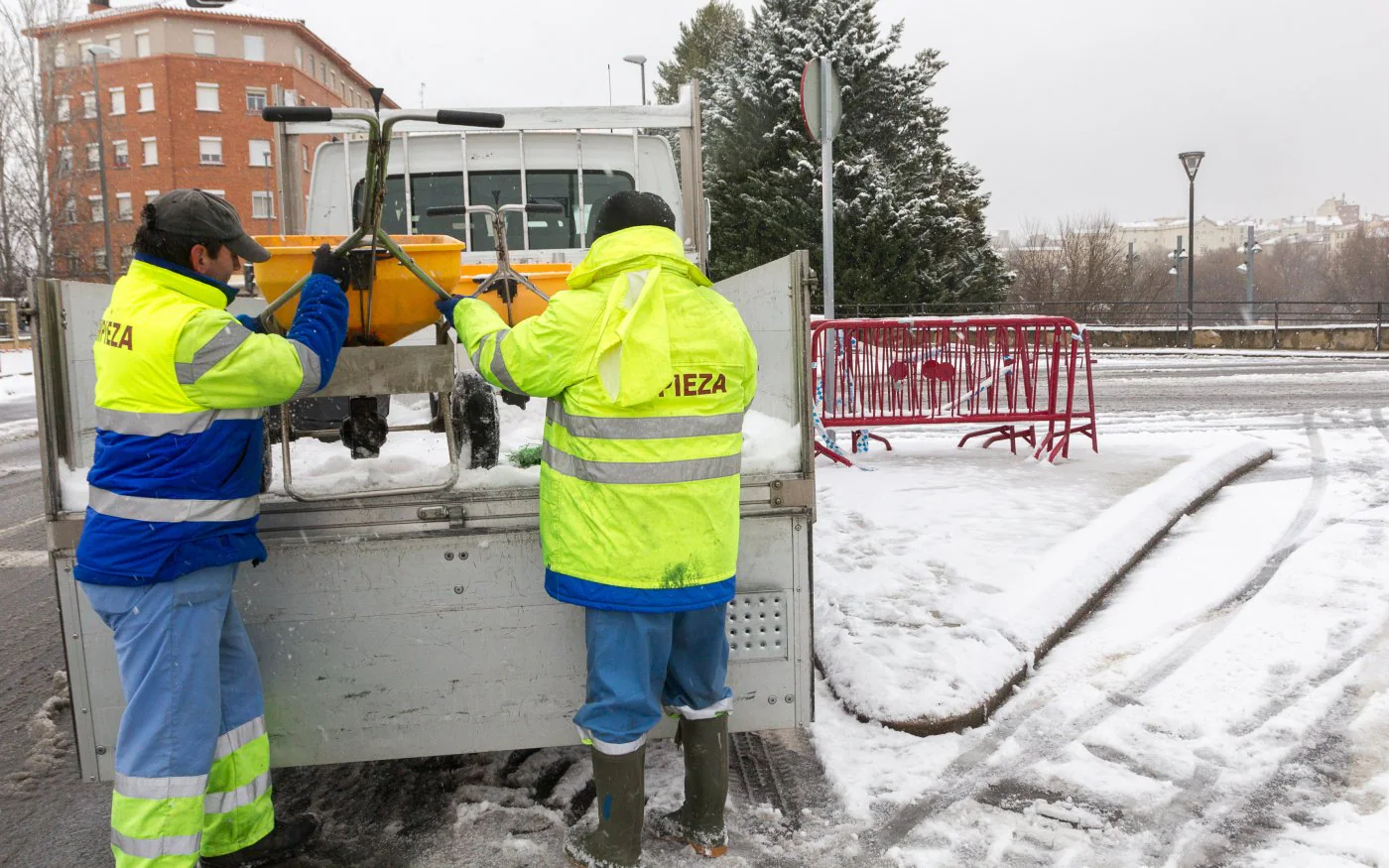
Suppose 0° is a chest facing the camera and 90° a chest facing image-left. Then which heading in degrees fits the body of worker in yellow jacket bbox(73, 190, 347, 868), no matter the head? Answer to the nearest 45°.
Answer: approximately 225°

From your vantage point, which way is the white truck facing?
away from the camera

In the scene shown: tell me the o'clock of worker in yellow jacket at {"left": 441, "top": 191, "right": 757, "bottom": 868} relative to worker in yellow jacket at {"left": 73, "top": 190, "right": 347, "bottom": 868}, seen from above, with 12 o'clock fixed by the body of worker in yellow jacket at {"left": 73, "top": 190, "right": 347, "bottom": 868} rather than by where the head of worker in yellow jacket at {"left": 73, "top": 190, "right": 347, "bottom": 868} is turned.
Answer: worker in yellow jacket at {"left": 441, "top": 191, "right": 757, "bottom": 868} is roughly at 2 o'clock from worker in yellow jacket at {"left": 73, "top": 190, "right": 347, "bottom": 868}.

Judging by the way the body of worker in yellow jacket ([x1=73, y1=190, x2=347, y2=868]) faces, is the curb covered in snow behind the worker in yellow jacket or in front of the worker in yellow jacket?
in front

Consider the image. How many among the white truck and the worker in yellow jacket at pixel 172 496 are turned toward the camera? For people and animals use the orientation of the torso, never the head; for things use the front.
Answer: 0

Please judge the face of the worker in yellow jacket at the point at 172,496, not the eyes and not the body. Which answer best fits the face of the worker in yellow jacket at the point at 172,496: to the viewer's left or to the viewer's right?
to the viewer's right

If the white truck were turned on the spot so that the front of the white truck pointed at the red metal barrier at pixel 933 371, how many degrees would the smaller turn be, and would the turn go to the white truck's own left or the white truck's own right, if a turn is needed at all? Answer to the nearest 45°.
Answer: approximately 45° to the white truck's own right

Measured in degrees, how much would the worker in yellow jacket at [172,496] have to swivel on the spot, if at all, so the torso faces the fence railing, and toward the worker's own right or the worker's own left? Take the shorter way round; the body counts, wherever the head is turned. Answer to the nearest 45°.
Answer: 0° — they already face it

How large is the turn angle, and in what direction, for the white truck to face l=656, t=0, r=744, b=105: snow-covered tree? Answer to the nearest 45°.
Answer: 0° — it already faces it

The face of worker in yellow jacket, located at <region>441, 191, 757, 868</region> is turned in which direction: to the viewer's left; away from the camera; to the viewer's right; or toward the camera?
away from the camera

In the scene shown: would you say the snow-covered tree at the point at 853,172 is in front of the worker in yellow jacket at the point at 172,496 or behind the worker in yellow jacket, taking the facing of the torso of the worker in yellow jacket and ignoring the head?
in front

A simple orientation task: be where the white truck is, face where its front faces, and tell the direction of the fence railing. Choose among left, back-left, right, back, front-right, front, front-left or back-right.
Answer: front-right

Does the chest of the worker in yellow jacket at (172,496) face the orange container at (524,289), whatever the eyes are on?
yes
